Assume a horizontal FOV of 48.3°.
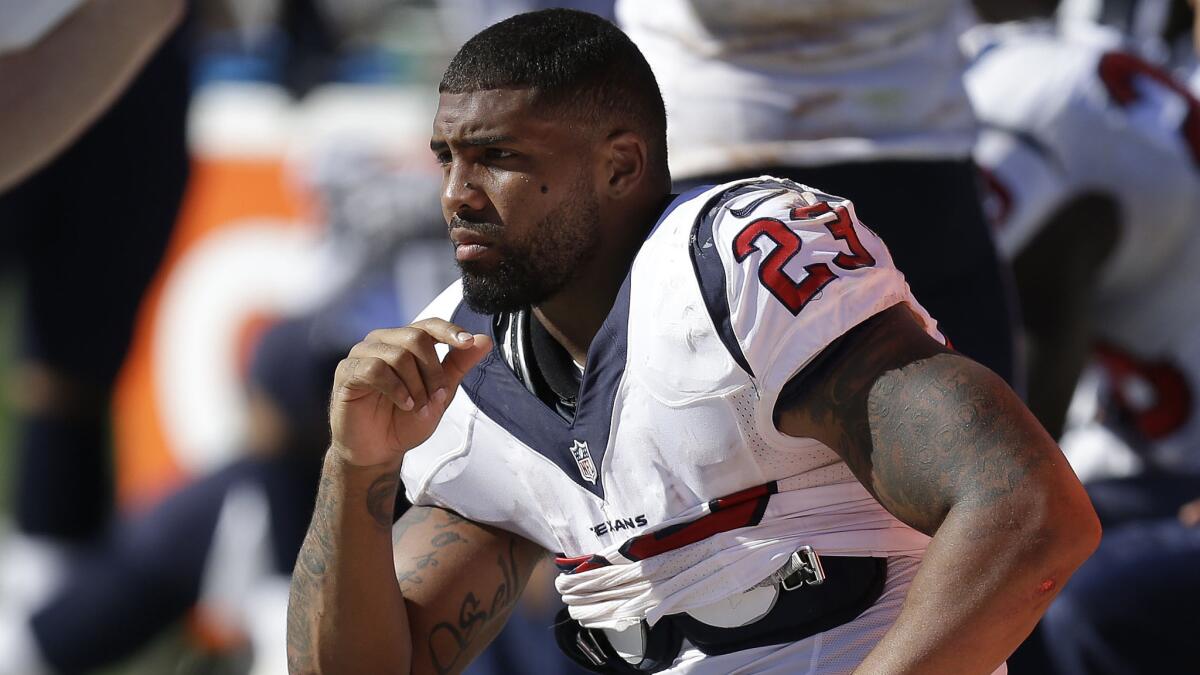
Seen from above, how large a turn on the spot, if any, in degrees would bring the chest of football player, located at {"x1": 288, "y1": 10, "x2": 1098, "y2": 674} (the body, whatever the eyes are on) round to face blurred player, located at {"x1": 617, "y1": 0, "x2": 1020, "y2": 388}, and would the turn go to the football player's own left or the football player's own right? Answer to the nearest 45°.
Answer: approximately 135° to the football player's own right

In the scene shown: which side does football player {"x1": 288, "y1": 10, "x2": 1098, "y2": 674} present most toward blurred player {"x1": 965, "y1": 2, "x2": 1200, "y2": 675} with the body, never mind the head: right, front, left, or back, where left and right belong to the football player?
back

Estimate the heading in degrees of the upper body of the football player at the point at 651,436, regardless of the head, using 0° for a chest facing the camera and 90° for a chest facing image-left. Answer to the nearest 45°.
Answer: approximately 45°

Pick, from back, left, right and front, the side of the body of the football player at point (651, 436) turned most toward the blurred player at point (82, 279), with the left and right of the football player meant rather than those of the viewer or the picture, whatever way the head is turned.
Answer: right
